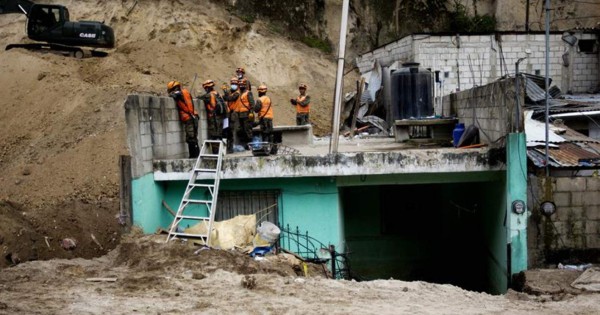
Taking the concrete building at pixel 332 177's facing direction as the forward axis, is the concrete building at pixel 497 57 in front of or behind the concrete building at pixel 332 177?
behind

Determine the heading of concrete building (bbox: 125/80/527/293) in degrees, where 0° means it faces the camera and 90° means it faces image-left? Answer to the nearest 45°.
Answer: approximately 0°

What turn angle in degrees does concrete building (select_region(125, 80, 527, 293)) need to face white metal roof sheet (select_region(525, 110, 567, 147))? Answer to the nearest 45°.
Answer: approximately 90° to its left
